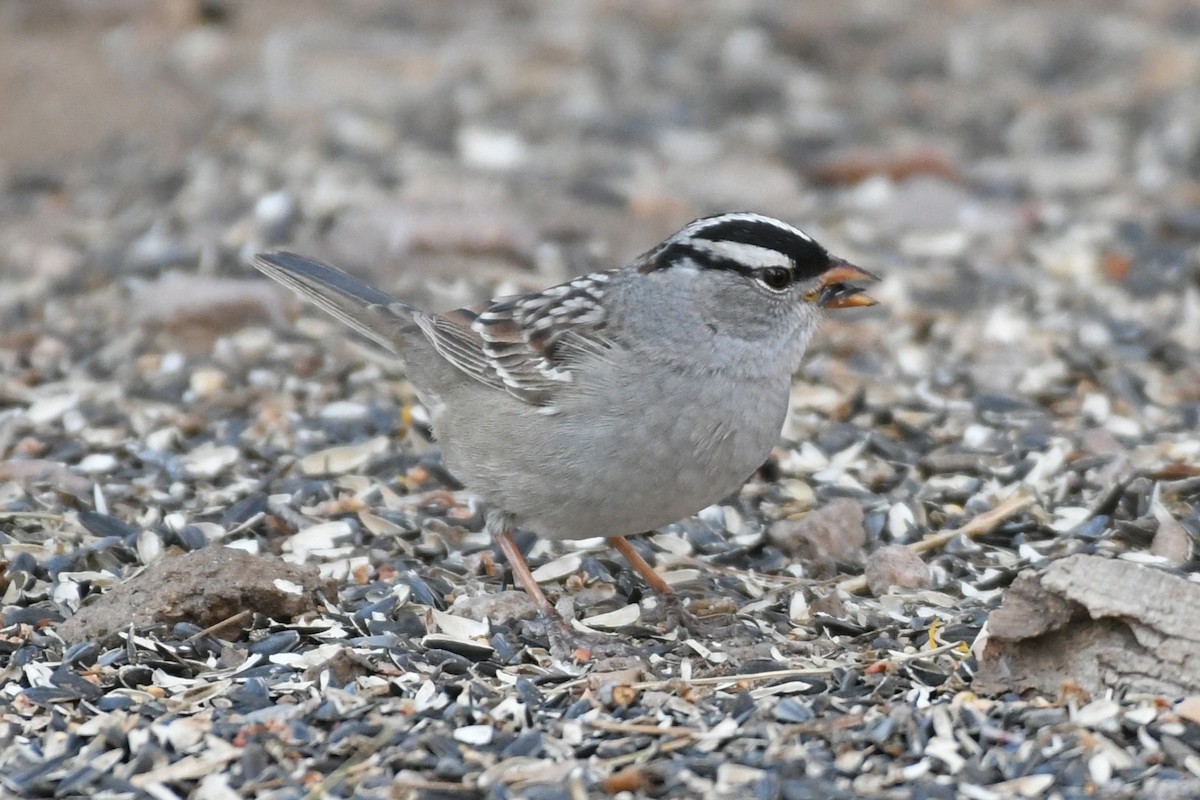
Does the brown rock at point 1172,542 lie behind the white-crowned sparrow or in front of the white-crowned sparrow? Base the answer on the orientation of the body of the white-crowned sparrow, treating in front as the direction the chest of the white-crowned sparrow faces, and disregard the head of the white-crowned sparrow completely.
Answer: in front

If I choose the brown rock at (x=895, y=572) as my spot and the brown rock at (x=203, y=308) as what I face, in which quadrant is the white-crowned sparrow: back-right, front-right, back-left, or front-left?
front-left

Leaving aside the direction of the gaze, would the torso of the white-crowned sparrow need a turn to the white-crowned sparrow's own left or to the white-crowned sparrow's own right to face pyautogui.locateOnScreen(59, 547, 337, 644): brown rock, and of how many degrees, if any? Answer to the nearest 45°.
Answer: approximately 135° to the white-crowned sparrow's own right

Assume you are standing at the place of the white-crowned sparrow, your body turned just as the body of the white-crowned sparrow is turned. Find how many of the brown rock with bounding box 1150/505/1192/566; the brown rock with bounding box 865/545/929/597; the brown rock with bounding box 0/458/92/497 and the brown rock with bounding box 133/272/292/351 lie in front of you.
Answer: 2

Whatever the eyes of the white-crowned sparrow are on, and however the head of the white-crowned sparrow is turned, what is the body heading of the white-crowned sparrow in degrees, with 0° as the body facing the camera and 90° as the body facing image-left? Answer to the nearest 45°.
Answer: approximately 270°

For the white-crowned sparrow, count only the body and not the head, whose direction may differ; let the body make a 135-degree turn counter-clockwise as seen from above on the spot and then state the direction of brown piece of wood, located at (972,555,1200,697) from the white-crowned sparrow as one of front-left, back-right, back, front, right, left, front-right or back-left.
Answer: back

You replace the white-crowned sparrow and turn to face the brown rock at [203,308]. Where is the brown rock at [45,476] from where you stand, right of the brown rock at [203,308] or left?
left

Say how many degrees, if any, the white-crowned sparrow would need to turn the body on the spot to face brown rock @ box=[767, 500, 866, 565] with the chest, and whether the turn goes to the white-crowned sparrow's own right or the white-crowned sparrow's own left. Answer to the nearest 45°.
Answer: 0° — it already faces it

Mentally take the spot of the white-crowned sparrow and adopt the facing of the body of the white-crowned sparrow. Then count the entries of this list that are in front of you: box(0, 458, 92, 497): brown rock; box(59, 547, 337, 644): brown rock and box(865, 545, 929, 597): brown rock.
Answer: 1

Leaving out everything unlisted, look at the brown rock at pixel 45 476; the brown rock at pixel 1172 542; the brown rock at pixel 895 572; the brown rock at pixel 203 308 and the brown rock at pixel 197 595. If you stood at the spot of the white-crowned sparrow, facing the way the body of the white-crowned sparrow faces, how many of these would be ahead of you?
2

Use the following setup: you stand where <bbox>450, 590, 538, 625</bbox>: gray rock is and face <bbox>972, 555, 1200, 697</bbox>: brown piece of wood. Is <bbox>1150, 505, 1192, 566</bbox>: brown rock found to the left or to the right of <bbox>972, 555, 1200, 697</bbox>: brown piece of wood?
left

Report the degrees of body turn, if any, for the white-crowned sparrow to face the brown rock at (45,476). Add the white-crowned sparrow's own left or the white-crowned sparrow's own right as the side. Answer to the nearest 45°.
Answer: approximately 180°
